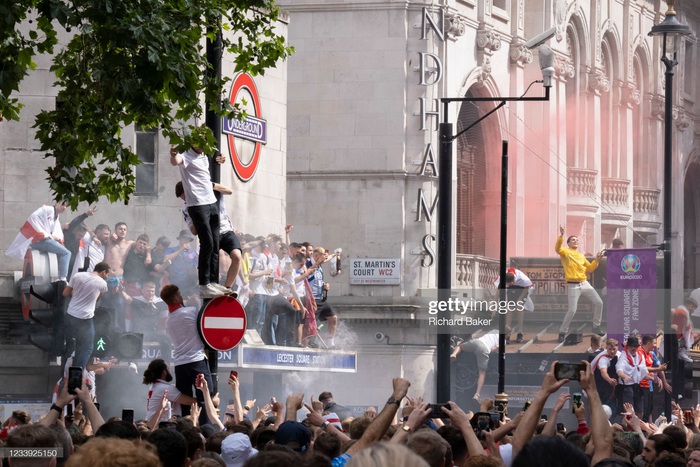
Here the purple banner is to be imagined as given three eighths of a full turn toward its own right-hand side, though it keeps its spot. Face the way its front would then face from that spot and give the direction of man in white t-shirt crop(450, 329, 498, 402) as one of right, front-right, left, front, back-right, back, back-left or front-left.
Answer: front

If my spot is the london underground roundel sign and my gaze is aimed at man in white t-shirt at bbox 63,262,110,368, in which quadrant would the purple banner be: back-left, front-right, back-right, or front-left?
back-left

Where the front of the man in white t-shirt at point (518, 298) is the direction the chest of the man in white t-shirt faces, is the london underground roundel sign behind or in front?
in front

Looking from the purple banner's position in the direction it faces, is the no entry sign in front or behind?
in front

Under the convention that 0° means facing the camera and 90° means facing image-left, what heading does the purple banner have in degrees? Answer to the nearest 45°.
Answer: approximately 0°
